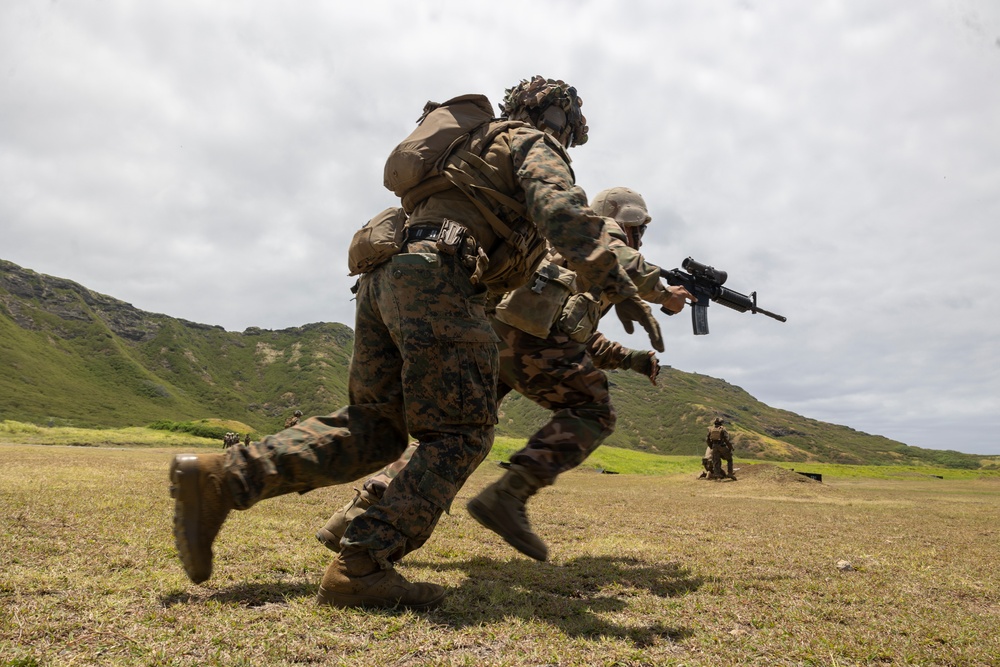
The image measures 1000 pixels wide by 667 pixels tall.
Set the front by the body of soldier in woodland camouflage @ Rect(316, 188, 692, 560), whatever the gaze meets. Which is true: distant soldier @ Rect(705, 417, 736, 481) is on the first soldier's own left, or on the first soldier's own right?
on the first soldier's own left

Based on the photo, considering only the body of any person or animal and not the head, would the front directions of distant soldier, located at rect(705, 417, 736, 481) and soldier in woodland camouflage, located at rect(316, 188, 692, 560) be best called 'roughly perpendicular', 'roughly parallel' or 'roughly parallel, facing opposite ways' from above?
roughly perpendicular

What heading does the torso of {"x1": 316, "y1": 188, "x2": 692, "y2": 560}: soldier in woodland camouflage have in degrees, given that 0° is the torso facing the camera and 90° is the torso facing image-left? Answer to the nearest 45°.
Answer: approximately 270°

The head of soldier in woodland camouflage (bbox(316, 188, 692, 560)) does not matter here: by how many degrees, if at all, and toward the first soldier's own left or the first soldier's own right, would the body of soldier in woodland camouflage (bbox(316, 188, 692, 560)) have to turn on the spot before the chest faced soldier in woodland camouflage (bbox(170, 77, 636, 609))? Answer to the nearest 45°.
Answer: approximately 135° to the first soldier's own right

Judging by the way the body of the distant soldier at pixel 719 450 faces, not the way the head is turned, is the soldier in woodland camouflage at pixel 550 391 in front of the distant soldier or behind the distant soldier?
behind

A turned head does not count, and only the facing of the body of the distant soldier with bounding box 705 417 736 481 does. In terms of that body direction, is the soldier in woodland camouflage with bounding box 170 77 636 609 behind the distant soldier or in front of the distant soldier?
behind

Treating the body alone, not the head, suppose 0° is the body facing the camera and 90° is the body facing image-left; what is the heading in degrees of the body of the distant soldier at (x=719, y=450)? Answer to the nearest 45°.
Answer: approximately 180°
